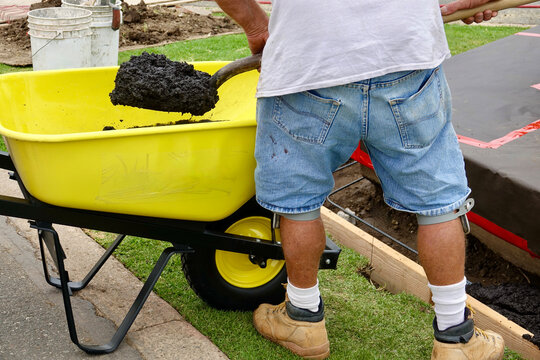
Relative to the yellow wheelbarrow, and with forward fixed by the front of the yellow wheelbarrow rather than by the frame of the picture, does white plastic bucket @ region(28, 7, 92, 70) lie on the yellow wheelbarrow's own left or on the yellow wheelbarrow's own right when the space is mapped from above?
on the yellow wheelbarrow's own left

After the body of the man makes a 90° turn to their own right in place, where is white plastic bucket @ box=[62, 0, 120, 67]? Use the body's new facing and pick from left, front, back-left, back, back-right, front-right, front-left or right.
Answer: back-left

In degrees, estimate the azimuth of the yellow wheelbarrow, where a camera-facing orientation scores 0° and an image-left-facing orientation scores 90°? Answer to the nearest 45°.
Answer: approximately 270°

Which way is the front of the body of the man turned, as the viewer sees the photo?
away from the camera

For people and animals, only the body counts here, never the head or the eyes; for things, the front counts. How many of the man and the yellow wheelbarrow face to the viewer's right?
1

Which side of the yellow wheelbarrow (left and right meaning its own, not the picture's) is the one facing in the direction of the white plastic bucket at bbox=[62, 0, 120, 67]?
left

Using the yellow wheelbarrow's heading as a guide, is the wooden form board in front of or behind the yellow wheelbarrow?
in front

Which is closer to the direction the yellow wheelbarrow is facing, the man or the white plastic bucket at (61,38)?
the man

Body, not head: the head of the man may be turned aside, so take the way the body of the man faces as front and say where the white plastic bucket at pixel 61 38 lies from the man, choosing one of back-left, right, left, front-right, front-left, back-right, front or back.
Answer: front-left

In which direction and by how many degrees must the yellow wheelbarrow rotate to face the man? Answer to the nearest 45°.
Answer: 0° — it already faces them
